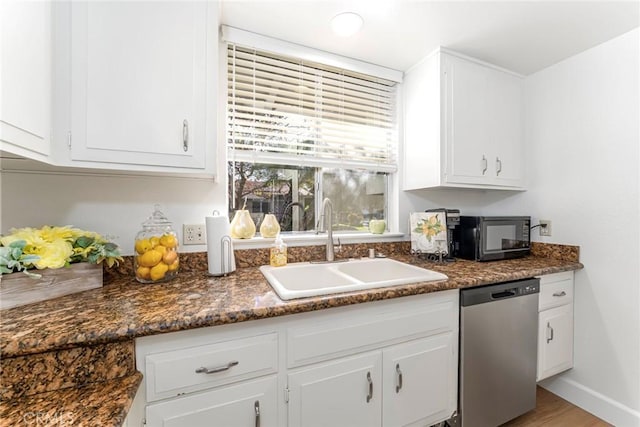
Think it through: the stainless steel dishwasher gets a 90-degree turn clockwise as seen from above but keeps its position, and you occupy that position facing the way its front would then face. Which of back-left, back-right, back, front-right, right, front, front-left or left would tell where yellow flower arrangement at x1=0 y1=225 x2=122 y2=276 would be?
front

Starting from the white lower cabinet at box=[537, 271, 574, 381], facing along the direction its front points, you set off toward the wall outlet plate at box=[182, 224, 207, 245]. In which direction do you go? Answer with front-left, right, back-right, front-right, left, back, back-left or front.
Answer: right

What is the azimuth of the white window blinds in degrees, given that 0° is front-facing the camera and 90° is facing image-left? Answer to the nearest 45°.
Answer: approximately 315°

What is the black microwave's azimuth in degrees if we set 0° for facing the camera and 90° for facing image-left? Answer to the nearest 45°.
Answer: approximately 315°
